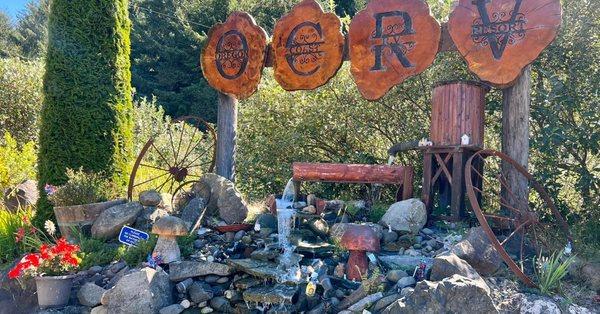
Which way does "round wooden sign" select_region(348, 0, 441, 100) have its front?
toward the camera

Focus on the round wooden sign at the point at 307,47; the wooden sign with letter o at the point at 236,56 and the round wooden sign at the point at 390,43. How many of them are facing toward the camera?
3

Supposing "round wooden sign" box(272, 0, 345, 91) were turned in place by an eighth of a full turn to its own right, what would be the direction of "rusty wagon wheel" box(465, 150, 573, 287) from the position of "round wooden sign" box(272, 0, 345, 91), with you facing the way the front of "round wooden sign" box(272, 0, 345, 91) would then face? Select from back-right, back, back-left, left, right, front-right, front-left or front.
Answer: left

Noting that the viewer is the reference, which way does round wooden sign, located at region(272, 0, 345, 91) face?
facing the viewer

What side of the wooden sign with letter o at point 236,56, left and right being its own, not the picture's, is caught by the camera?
front

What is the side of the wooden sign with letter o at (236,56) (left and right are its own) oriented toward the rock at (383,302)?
front

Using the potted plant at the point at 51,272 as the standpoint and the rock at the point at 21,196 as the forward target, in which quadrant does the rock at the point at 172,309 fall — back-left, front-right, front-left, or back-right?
back-right

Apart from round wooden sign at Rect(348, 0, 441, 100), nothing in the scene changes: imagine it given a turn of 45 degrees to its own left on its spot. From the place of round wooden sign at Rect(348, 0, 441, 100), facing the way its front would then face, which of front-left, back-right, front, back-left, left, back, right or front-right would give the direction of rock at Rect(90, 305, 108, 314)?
right
